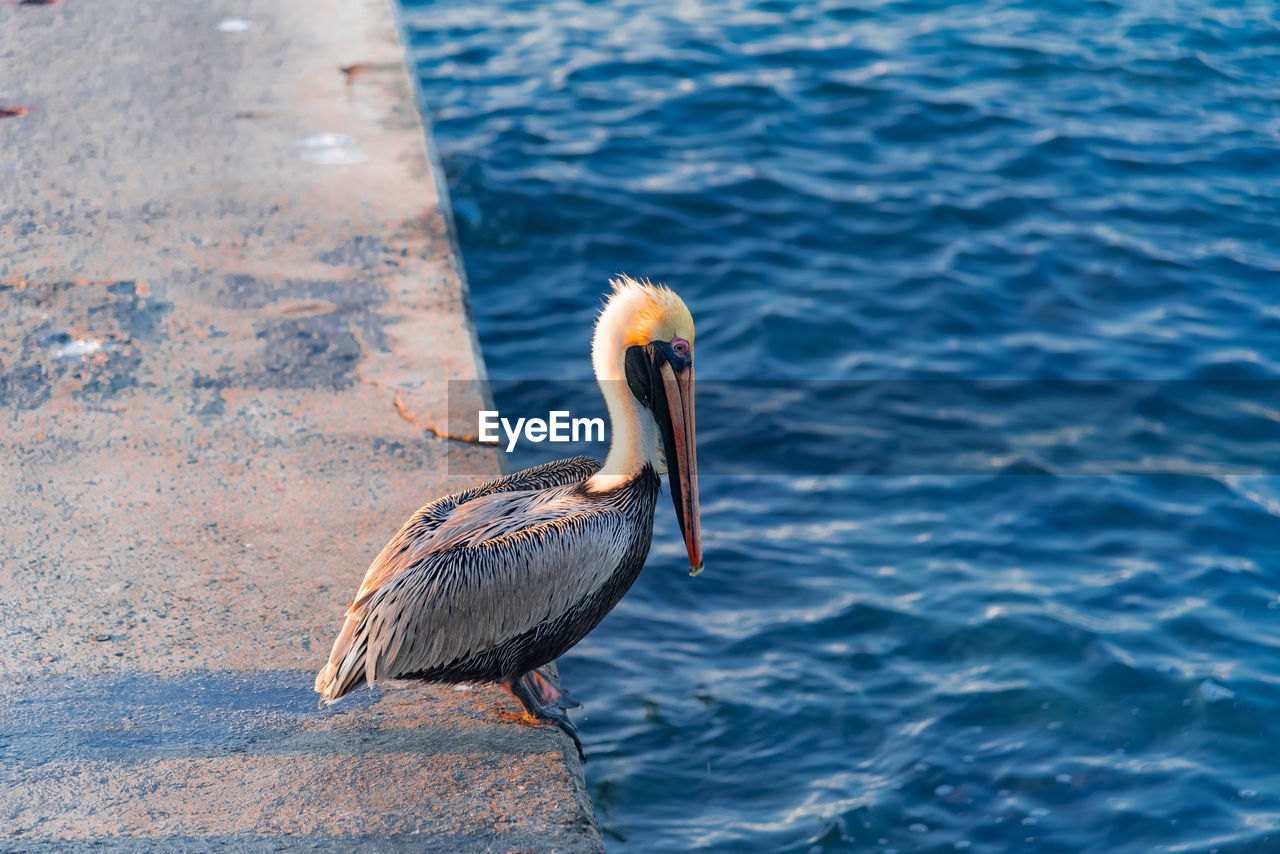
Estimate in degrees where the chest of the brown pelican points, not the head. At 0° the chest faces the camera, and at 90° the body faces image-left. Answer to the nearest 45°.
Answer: approximately 270°
